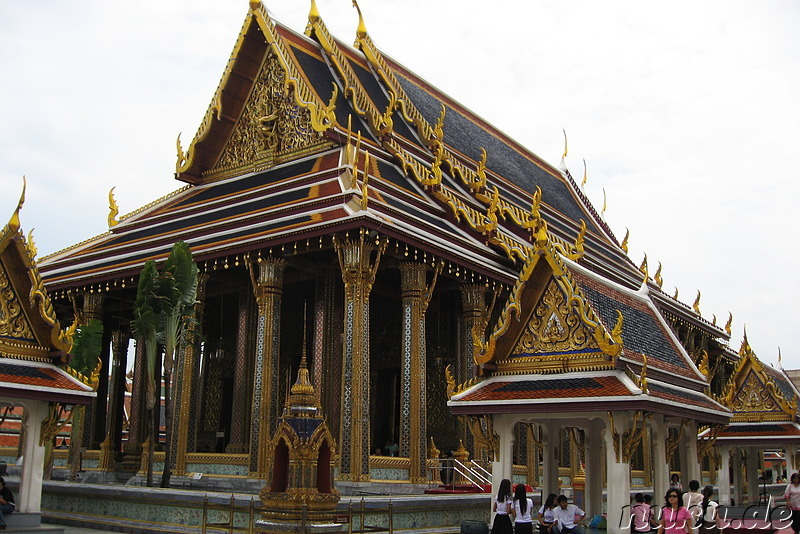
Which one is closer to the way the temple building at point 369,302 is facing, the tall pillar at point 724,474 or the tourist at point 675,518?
the tourist

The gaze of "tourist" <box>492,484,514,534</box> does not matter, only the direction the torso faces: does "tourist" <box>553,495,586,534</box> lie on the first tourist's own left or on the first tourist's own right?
on the first tourist's own right

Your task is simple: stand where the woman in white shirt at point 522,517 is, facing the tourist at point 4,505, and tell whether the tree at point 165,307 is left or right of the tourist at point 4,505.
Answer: right

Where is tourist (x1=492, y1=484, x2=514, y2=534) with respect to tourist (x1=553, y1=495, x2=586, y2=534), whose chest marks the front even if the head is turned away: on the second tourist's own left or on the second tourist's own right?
on the second tourist's own right

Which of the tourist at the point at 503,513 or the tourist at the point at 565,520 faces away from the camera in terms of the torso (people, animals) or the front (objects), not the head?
the tourist at the point at 503,513

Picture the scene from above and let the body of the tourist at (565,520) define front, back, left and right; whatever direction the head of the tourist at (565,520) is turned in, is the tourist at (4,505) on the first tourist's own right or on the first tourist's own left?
on the first tourist's own right

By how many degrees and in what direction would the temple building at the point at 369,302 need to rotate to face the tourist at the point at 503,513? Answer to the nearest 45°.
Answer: approximately 45° to its left

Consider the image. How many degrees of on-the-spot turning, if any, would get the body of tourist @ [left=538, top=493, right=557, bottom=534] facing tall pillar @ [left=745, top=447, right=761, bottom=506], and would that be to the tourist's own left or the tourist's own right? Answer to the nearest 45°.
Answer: approximately 135° to the tourist's own left
